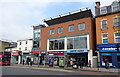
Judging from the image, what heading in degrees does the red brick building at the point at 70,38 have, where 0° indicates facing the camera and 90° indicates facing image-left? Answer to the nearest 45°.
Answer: approximately 45°

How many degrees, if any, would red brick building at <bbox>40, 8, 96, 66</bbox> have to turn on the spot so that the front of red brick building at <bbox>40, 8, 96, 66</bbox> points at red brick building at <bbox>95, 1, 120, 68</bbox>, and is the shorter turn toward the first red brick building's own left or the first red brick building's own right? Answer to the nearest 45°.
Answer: approximately 90° to the first red brick building's own left
